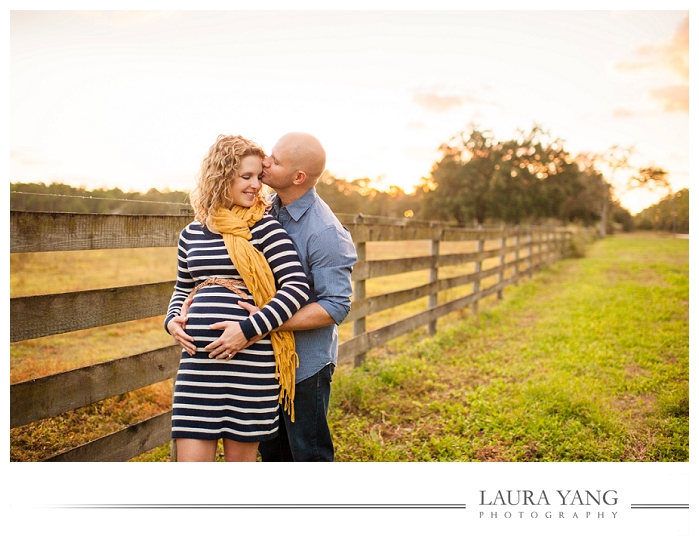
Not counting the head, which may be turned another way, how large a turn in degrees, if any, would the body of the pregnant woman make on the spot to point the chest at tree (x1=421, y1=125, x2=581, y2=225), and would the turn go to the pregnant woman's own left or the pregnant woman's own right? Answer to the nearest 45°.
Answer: approximately 180°

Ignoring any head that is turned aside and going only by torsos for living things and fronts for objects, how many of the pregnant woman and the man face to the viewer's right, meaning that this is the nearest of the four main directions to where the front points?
0

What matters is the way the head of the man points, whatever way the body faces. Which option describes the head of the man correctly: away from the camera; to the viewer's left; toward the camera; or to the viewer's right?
to the viewer's left

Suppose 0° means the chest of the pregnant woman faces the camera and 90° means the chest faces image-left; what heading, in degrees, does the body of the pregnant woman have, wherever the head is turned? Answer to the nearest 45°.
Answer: approximately 45°
